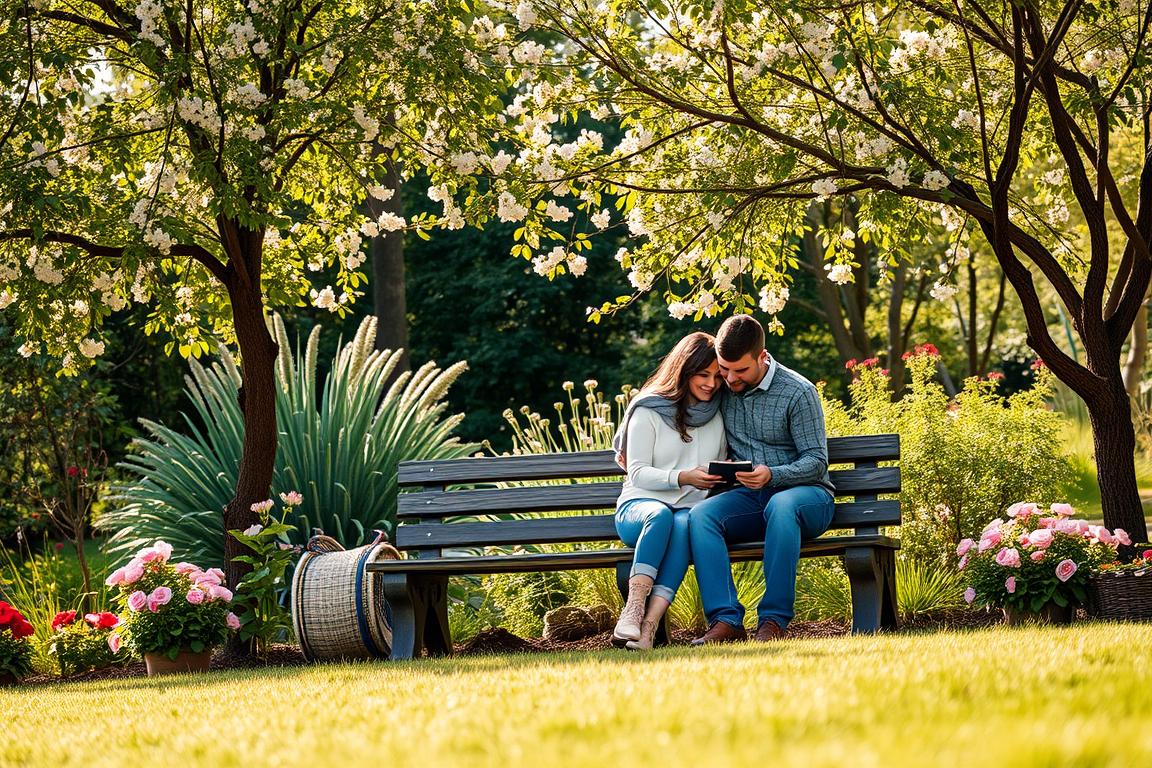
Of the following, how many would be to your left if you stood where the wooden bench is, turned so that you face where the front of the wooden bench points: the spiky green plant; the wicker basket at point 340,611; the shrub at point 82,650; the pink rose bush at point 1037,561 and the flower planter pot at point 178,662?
1

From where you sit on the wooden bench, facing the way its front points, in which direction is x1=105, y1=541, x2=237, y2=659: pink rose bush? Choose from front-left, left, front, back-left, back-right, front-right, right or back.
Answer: right

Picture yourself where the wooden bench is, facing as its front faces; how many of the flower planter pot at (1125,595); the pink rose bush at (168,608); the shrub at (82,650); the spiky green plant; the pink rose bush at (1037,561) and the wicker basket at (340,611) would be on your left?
2

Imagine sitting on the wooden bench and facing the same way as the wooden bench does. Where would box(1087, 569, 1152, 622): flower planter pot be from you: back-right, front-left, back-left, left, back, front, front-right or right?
left

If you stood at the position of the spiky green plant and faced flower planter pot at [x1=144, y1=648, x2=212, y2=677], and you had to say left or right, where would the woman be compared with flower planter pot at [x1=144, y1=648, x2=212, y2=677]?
left

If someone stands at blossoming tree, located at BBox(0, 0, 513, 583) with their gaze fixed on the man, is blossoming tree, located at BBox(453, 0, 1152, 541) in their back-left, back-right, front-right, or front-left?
front-left

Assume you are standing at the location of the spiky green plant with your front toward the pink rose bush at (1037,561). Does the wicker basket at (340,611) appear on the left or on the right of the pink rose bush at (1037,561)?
right

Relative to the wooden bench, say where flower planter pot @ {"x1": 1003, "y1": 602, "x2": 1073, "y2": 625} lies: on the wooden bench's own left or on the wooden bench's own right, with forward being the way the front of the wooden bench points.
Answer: on the wooden bench's own left

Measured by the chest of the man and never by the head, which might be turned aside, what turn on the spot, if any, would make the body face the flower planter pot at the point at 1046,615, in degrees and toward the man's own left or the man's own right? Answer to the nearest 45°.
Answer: approximately 135° to the man's own left

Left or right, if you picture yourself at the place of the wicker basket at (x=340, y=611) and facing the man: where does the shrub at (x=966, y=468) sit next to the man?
left

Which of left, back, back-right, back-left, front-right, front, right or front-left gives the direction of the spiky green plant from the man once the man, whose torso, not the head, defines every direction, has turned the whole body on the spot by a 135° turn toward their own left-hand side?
back-left

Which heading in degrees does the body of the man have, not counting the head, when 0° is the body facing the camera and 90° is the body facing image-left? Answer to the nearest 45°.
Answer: approximately 45°

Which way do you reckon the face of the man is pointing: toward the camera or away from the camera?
toward the camera

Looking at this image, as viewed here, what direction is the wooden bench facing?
toward the camera

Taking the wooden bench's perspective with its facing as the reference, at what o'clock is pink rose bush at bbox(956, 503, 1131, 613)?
The pink rose bush is roughly at 9 o'clock from the wooden bench.

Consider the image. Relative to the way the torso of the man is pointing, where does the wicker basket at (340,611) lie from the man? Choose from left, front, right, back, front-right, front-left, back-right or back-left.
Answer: front-right

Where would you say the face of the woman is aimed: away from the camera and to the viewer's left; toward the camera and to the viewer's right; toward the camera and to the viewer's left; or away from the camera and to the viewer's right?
toward the camera and to the viewer's right
